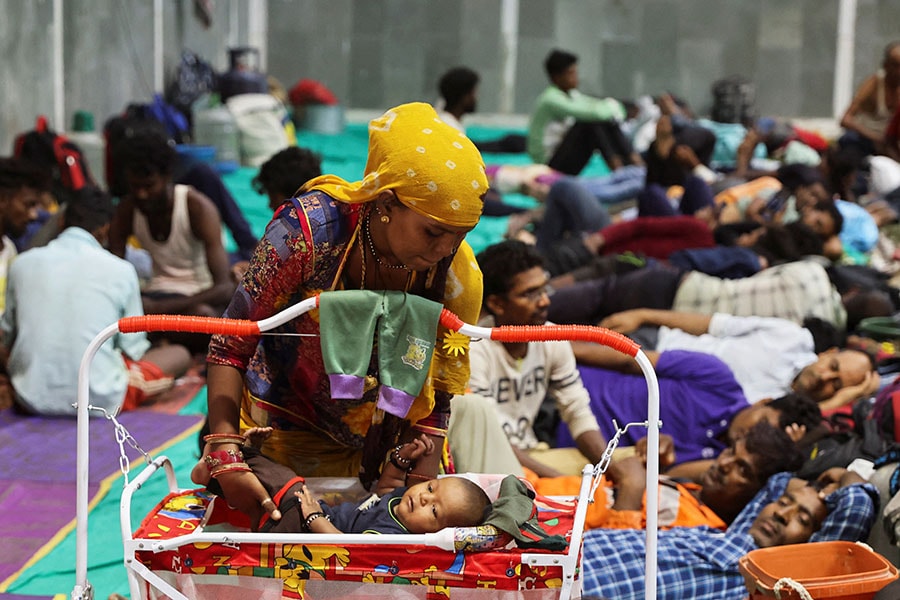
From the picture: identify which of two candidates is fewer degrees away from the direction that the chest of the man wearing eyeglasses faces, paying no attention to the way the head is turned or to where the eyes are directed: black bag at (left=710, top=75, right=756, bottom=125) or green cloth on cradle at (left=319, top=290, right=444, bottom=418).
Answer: the green cloth on cradle

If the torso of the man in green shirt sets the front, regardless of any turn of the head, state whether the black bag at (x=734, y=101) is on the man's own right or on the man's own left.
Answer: on the man's own left

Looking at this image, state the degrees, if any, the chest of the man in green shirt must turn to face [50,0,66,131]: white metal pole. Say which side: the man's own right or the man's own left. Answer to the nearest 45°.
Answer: approximately 135° to the man's own right

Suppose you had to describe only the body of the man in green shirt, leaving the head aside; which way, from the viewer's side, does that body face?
to the viewer's right

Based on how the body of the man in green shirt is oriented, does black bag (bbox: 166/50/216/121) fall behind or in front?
behind

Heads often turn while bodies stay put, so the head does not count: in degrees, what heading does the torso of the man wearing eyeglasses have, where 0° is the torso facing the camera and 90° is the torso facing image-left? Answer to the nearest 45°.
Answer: approximately 315°

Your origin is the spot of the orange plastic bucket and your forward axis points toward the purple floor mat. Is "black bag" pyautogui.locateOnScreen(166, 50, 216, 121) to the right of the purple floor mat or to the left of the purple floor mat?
right

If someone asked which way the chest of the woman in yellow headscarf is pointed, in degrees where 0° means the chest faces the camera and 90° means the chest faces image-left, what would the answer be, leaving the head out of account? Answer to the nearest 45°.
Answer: approximately 315°

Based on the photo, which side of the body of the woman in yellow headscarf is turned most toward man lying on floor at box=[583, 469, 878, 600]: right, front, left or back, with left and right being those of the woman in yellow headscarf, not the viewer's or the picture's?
left
